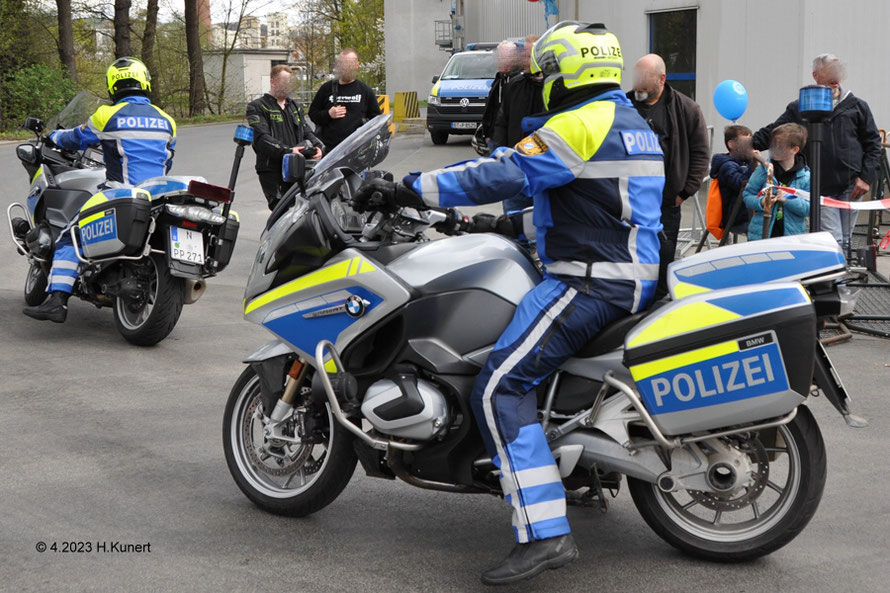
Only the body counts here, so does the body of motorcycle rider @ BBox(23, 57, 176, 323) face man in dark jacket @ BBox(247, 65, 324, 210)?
no

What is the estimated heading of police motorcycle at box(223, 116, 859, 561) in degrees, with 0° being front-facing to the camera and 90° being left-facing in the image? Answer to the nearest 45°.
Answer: approximately 90°

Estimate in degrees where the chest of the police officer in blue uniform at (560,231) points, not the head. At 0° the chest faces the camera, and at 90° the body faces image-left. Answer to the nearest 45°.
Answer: approximately 90°

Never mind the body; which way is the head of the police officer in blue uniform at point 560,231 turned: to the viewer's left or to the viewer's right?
to the viewer's left

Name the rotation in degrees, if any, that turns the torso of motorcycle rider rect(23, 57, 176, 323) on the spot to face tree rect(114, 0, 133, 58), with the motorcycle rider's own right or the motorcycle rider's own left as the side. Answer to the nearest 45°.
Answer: approximately 45° to the motorcycle rider's own right

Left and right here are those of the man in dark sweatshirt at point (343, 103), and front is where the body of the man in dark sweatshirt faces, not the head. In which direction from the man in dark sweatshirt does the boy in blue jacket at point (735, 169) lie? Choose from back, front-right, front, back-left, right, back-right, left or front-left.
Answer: front-left

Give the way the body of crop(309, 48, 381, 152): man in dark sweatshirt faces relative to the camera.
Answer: toward the camera

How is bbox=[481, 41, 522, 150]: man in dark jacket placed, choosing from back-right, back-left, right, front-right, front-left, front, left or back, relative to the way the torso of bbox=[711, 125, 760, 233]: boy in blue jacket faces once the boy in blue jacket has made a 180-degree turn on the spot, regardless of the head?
front

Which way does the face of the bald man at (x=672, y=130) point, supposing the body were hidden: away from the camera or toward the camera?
toward the camera
